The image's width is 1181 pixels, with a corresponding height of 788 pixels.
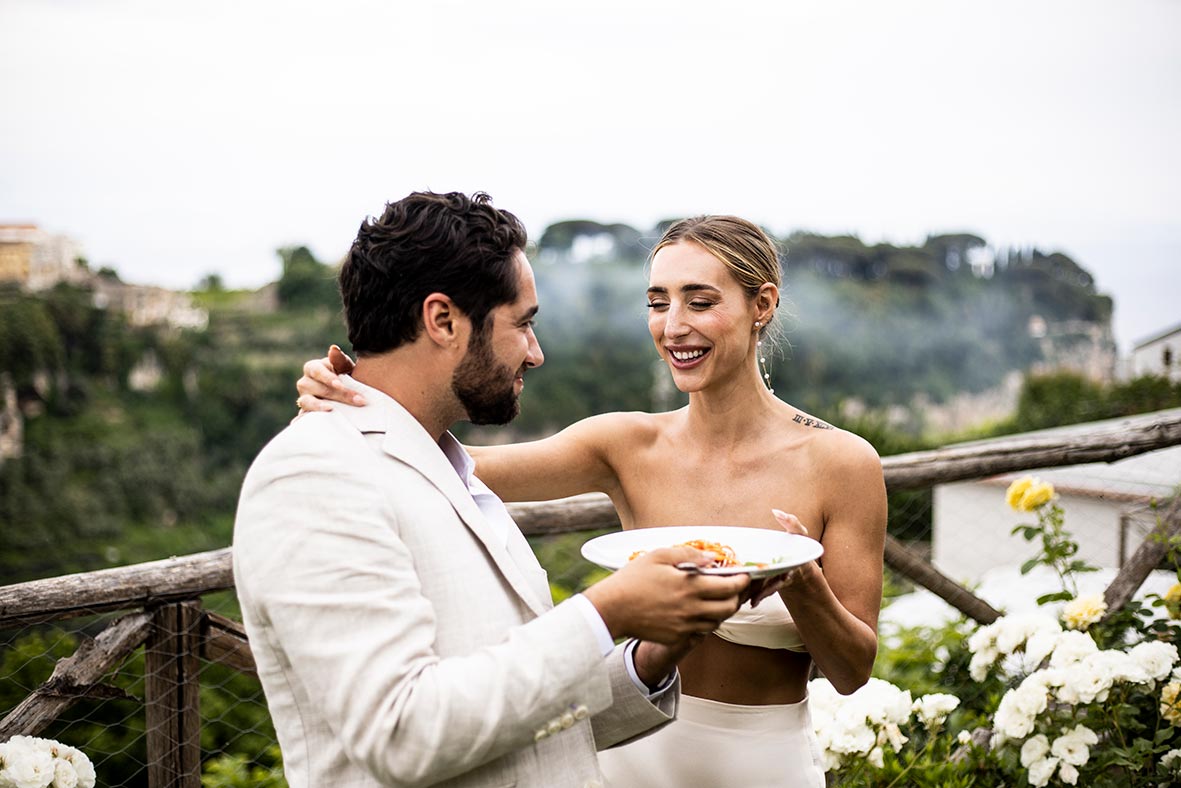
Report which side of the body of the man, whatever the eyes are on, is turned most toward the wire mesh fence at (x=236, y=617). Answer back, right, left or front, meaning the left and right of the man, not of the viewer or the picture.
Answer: left

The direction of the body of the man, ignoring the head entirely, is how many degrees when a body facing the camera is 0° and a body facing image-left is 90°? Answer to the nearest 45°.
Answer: approximately 270°

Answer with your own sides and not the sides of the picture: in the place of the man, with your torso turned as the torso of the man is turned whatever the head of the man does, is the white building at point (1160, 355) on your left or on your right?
on your left

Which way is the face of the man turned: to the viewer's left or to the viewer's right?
to the viewer's right

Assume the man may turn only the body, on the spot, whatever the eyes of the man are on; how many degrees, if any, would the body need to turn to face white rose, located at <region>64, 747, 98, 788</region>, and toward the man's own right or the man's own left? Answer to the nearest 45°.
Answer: approximately 135° to the man's own left
